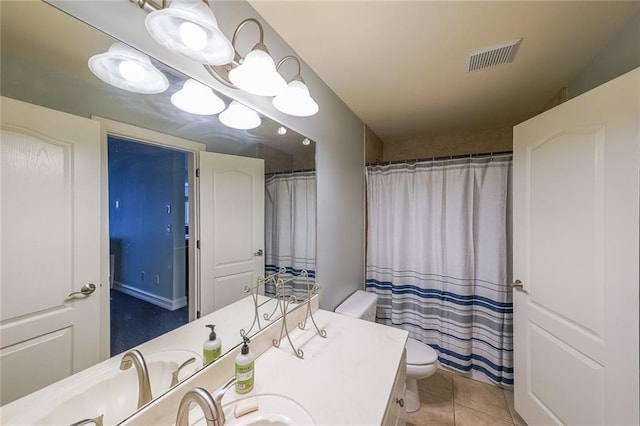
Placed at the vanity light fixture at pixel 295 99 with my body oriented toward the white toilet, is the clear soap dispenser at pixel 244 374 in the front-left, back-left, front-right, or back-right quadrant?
back-right

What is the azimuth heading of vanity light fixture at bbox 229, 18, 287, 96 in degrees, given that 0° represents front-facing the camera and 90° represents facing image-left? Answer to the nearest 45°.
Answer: approximately 315°

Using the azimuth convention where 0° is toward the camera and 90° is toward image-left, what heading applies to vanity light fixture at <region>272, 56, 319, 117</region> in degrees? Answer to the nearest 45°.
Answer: approximately 315°

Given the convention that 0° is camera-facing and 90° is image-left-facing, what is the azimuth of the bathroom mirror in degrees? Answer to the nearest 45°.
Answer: approximately 315°
